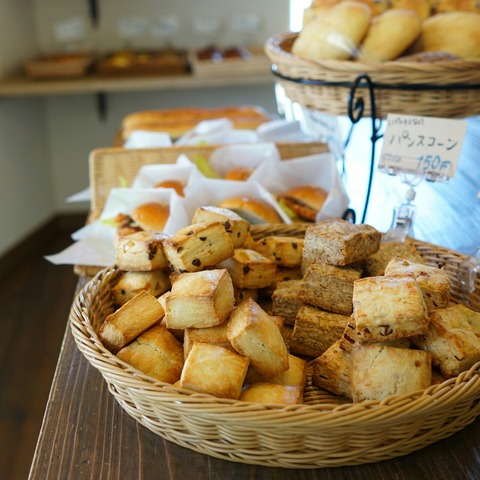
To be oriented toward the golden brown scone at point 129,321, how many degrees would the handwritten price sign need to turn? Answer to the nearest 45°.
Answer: approximately 45° to its right

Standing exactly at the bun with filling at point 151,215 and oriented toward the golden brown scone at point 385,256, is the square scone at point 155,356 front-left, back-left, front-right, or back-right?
front-right

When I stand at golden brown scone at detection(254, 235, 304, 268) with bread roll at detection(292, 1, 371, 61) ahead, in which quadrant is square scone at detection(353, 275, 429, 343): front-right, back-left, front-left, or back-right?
back-right

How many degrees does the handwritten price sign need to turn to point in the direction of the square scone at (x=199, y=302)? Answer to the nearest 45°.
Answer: approximately 45° to its right

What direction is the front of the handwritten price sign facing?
toward the camera
